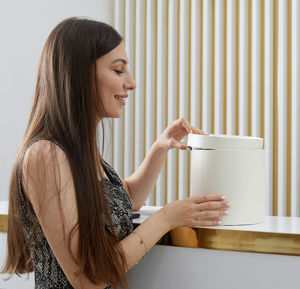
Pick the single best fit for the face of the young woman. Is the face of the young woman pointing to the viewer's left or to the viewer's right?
to the viewer's right

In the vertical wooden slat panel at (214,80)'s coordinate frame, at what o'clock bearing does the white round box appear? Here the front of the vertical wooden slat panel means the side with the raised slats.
The white round box is roughly at 12 o'clock from the vertical wooden slat panel.

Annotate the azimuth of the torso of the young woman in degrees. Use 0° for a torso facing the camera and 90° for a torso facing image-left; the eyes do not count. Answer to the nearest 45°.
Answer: approximately 270°

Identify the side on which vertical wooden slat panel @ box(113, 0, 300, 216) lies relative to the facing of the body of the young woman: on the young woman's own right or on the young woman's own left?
on the young woman's own left

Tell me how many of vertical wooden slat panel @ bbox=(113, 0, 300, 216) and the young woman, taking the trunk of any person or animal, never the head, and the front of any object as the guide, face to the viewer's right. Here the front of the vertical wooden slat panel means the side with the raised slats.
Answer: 1

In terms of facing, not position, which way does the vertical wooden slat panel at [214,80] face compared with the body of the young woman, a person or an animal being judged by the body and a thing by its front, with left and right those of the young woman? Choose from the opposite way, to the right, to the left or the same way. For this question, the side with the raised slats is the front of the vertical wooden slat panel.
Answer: to the right

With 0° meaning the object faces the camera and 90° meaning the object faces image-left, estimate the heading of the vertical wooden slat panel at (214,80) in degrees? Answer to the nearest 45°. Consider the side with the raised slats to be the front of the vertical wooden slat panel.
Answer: approximately 0°
